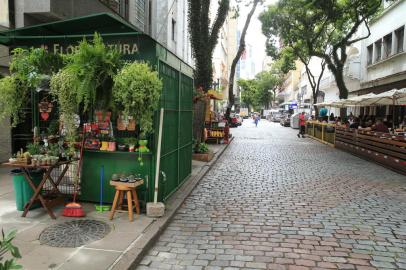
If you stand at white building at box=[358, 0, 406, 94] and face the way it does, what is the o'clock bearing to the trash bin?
The trash bin is roughly at 11 o'clock from the white building.

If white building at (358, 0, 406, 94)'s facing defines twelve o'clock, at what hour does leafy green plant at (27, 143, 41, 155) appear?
The leafy green plant is roughly at 11 o'clock from the white building.

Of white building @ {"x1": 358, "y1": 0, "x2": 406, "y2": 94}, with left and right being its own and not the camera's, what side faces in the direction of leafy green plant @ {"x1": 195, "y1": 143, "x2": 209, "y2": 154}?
front

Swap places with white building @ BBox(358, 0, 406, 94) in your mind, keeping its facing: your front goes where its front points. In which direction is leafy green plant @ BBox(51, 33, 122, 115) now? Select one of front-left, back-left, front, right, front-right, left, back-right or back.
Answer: front-left

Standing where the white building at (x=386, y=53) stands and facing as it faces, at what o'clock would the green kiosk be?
The green kiosk is roughly at 11 o'clock from the white building.

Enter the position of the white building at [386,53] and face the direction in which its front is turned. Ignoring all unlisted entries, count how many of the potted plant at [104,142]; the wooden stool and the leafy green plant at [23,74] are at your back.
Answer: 0

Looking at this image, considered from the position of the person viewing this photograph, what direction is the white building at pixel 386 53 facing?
facing the viewer and to the left of the viewer

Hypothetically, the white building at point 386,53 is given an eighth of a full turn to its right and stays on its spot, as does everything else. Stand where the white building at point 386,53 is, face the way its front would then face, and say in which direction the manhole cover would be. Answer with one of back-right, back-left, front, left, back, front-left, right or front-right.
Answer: left

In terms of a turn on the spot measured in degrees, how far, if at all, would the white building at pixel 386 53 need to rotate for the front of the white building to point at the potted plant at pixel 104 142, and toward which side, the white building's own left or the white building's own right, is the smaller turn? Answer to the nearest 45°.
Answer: approximately 45° to the white building's own left

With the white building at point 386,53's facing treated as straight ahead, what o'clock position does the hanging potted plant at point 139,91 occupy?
The hanging potted plant is roughly at 11 o'clock from the white building.

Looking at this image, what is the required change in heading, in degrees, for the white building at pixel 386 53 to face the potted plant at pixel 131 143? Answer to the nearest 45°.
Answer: approximately 45° to its left

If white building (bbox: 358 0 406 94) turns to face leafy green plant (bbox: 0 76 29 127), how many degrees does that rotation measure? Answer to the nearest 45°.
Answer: approximately 45° to its left

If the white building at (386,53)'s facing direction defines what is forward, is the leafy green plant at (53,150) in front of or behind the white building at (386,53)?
in front

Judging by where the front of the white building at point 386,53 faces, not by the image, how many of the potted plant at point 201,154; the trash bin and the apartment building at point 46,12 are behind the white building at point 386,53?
0

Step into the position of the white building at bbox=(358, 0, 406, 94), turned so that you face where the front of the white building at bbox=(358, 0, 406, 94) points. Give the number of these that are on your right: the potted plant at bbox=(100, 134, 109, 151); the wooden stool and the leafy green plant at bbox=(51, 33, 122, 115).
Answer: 0

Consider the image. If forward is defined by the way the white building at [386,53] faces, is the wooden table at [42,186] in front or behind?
in front
